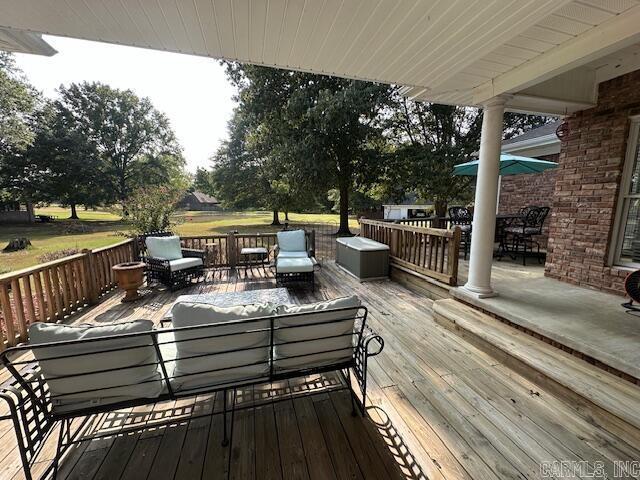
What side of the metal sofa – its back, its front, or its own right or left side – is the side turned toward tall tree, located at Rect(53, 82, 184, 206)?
front

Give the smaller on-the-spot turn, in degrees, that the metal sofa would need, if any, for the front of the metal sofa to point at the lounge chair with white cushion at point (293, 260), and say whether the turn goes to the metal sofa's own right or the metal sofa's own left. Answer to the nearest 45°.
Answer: approximately 45° to the metal sofa's own right

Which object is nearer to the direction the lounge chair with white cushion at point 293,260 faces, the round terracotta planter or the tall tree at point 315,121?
the round terracotta planter

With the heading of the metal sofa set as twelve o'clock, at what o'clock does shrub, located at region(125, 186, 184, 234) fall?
The shrub is roughly at 12 o'clock from the metal sofa.

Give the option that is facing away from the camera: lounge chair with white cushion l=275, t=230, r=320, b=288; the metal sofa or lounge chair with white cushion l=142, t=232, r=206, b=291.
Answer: the metal sofa

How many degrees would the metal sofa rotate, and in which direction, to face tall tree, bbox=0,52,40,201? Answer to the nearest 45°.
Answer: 0° — it already faces it

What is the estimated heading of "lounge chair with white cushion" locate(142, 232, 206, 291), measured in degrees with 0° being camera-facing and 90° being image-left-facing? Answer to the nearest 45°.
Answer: approximately 315°

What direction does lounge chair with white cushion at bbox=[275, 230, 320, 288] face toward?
toward the camera

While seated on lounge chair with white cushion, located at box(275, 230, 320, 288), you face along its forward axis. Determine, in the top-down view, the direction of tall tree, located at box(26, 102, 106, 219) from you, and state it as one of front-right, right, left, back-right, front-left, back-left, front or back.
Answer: back-right

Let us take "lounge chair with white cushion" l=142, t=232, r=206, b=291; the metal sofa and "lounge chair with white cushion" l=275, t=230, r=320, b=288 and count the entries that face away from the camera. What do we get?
1

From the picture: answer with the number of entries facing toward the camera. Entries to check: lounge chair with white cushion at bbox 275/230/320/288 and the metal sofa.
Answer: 1

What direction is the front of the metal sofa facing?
away from the camera

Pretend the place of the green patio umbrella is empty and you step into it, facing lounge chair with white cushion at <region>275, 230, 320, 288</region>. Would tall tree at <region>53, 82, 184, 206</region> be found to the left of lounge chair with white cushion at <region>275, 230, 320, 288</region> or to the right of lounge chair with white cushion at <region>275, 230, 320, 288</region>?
right

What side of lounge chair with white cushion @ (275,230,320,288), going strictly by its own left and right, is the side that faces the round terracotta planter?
right

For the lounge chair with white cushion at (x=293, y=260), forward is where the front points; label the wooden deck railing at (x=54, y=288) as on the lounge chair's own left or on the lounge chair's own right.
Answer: on the lounge chair's own right

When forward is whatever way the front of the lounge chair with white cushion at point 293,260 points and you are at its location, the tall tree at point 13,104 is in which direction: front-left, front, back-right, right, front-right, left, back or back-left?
back-right

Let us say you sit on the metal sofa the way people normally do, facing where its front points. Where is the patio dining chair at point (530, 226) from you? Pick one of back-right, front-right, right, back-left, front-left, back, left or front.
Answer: right
